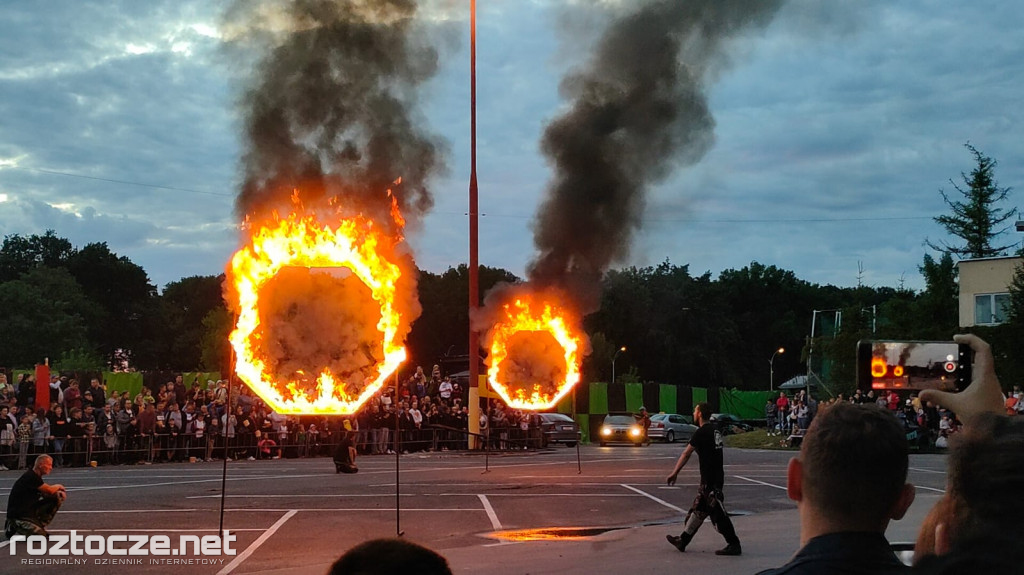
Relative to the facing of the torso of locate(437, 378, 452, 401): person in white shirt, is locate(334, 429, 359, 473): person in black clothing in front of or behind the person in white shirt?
in front

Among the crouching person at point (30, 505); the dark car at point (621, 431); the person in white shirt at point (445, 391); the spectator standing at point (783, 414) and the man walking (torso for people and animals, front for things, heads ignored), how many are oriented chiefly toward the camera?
3

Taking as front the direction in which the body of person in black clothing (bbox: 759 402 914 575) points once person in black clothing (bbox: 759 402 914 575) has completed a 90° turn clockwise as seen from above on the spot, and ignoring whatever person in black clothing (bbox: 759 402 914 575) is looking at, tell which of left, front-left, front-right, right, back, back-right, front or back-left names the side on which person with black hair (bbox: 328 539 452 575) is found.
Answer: back-right

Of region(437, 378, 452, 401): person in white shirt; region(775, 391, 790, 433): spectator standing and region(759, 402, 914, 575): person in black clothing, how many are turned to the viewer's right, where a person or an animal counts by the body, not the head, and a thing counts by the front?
0

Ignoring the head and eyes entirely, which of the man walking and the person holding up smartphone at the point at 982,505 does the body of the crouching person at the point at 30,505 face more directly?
the man walking

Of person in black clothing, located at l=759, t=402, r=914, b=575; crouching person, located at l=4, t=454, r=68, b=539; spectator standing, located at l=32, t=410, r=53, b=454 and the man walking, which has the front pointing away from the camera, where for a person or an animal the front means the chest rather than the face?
the person in black clothing

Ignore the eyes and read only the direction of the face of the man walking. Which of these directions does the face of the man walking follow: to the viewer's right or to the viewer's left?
to the viewer's left

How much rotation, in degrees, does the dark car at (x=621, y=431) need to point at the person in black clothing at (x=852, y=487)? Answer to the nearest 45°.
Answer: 0° — it already faces them

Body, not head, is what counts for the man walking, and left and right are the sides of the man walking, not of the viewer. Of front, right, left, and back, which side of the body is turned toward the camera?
left

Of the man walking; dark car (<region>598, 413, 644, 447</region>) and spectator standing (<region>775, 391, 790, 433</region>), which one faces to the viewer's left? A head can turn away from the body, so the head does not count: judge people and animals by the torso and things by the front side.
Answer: the man walking

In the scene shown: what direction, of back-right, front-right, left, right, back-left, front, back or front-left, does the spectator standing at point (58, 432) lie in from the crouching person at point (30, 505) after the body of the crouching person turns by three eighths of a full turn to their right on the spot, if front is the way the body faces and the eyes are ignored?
back-right

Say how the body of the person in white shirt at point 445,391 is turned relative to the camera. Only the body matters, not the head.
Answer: toward the camera

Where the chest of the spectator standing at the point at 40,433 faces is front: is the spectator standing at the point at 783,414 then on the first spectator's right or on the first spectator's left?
on the first spectator's left

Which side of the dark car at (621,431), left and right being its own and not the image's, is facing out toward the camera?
front

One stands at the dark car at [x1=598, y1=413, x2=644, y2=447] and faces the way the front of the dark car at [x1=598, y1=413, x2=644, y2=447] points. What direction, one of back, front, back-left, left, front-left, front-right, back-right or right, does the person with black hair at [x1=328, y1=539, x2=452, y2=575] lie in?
front

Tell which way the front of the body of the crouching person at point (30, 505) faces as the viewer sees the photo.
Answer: to the viewer's right

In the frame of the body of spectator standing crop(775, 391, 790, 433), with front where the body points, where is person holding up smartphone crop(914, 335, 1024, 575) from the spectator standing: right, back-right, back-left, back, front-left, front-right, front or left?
front

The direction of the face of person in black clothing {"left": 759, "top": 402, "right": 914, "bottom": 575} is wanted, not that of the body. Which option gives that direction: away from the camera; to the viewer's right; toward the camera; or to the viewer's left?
away from the camera

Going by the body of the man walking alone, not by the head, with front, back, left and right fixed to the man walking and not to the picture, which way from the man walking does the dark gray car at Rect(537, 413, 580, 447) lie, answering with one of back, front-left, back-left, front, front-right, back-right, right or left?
right

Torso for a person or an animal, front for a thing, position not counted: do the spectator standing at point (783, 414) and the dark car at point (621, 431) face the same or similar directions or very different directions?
same or similar directions

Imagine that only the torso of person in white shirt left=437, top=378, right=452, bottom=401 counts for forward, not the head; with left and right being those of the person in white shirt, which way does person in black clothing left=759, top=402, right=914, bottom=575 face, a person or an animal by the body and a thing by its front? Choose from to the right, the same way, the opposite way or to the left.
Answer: the opposite way
